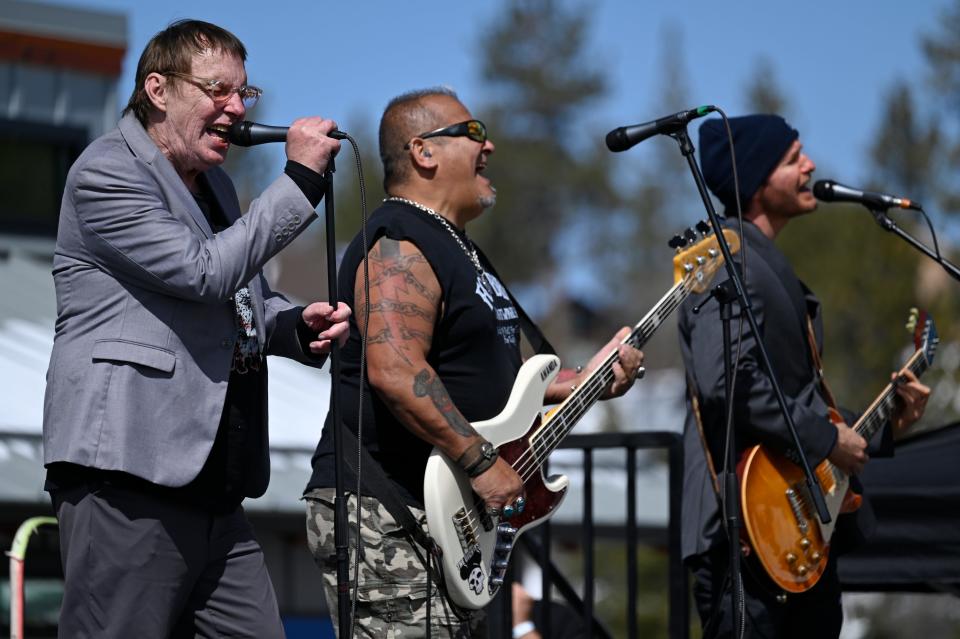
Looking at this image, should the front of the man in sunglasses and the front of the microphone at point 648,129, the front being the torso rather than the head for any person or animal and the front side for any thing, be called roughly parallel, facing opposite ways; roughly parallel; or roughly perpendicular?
roughly parallel, facing opposite ways

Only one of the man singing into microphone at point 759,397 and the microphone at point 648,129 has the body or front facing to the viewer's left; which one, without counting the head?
the microphone

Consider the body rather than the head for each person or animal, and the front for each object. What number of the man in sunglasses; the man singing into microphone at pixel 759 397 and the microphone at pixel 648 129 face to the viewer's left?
1

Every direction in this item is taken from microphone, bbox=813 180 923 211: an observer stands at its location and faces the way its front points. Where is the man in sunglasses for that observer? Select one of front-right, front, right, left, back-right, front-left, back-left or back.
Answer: front-left

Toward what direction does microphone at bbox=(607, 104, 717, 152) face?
to the viewer's left

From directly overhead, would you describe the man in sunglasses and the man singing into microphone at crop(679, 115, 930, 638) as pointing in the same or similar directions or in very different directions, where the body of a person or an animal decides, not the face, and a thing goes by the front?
same or similar directions

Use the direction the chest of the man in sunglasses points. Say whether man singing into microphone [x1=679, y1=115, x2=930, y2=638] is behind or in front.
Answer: in front

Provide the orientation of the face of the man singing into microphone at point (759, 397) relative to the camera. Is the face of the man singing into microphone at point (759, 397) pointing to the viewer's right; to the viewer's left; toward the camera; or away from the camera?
to the viewer's right

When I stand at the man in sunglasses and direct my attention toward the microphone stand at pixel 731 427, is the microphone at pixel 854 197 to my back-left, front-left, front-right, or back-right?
front-left

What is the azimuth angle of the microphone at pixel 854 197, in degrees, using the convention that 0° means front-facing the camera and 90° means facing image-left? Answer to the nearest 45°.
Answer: approximately 90°

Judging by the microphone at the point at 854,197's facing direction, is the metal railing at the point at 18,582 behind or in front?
in front

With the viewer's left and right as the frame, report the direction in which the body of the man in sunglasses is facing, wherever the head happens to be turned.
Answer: facing to the right of the viewer

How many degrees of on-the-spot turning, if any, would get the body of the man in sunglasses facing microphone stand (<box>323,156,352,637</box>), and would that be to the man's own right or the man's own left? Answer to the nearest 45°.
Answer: approximately 90° to the man's own right

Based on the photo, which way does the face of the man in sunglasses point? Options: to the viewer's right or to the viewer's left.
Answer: to the viewer's right

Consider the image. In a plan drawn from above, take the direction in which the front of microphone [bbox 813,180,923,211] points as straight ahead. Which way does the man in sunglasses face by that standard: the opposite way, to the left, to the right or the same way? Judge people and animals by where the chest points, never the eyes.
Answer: the opposite way
